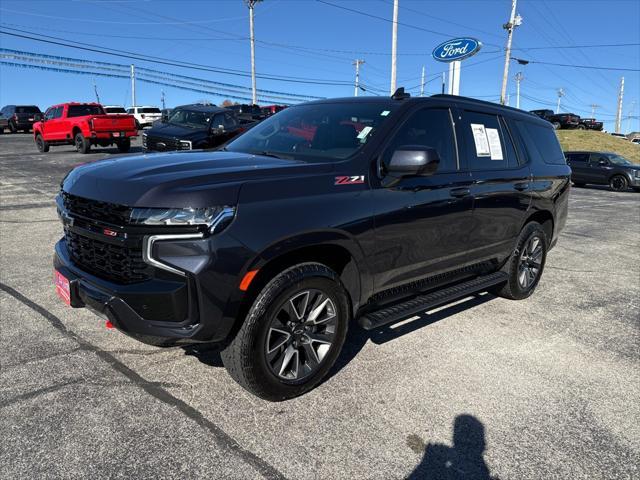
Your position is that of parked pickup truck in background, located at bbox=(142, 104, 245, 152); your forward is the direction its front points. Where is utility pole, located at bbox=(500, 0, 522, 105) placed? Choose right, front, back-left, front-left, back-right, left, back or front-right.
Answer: back

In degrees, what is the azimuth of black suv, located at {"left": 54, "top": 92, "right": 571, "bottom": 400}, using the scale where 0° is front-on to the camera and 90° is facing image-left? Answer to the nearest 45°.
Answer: approximately 45°

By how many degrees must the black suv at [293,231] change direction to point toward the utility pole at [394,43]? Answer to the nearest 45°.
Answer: approximately 135° to its right

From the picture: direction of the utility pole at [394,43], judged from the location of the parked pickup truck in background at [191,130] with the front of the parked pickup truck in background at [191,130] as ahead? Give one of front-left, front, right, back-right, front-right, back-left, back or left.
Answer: back

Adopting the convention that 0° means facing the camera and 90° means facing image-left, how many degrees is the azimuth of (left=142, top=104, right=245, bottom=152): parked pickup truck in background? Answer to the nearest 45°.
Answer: approximately 45°

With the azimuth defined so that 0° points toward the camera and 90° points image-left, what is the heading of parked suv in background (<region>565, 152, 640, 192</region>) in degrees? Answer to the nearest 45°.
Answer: approximately 315°

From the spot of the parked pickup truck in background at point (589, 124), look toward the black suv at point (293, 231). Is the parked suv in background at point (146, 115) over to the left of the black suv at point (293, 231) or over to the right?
right
